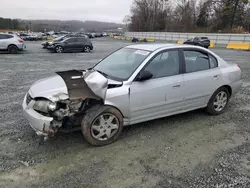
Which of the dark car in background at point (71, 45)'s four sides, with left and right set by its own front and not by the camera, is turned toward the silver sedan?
left

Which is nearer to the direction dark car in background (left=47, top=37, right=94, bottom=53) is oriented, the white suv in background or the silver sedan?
the white suv in background

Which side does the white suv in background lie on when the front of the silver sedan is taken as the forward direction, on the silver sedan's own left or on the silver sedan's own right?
on the silver sedan's own right

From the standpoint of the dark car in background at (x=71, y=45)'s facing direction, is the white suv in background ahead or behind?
ahead

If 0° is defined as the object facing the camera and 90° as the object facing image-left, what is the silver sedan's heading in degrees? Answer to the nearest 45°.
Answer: approximately 45°

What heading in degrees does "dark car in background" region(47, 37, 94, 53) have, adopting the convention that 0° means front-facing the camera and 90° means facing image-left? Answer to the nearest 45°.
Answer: approximately 90°

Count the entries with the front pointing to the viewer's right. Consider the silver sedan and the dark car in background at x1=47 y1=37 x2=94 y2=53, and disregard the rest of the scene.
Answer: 0

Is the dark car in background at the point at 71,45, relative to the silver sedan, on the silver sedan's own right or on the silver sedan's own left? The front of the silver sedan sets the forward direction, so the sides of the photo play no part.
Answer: on the silver sedan's own right
